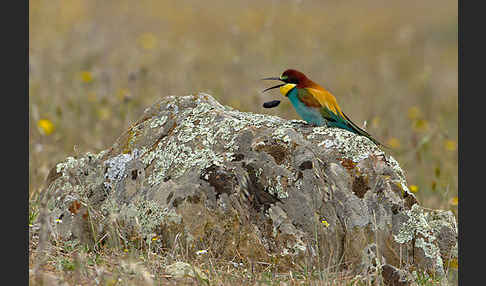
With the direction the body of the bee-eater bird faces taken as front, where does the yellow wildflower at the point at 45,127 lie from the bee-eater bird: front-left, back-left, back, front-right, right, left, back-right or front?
front-right

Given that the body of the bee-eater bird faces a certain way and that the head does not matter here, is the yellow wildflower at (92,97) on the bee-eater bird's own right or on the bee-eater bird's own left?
on the bee-eater bird's own right

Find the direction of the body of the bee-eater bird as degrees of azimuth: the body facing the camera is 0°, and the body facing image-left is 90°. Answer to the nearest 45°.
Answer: approximately 90°

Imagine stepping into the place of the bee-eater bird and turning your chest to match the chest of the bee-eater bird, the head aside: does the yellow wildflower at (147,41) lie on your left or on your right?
on your right

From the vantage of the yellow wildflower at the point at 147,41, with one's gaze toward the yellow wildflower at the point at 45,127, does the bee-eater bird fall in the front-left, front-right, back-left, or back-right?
front-left

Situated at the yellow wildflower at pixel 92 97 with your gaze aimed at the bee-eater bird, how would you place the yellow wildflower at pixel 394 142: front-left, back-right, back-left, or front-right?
front-left

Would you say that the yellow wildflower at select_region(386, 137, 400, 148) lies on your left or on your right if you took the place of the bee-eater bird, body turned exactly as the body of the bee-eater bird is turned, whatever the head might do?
on your right

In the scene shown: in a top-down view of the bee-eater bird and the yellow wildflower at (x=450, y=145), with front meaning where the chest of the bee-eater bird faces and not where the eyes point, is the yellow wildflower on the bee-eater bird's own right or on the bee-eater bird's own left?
on the bee-eater bird's own right
